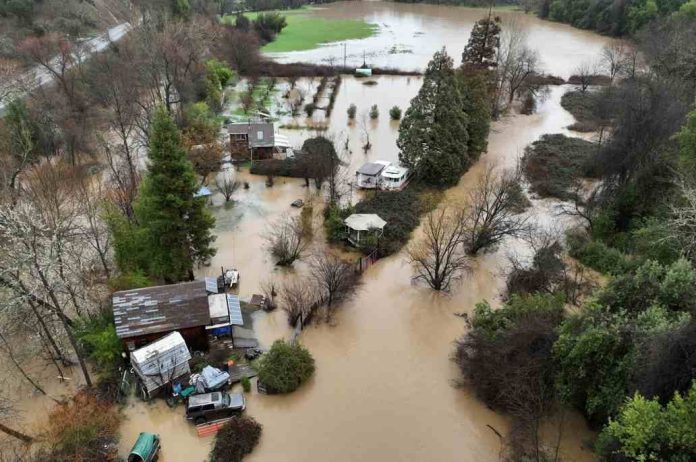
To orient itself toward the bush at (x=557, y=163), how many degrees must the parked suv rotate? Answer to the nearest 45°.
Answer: approximately 45° to its left

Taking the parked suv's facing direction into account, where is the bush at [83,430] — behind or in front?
behind

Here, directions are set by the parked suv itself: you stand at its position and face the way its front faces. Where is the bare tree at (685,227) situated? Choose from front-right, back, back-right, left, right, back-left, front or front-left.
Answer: front

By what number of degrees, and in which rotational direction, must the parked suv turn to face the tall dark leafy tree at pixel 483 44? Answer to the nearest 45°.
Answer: approximately 45° to its left

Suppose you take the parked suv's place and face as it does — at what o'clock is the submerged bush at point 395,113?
The submerged bush is roughly at 10 o'clock from the parked suv.

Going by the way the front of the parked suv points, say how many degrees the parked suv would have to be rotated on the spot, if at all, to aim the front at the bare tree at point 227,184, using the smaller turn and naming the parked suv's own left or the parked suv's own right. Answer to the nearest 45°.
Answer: approximately 90° to the parked suv's own left

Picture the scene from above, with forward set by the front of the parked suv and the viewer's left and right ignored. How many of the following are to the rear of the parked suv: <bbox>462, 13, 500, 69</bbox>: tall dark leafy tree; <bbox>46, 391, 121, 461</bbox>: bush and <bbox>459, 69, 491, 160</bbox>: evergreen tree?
1

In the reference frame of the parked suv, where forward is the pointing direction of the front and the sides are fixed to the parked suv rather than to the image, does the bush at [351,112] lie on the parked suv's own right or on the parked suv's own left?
on the parked suv's own left

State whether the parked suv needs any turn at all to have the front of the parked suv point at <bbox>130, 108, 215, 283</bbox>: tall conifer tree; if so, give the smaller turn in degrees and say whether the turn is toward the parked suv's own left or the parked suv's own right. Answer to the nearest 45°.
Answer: approximately 90° to the parked suv's own left

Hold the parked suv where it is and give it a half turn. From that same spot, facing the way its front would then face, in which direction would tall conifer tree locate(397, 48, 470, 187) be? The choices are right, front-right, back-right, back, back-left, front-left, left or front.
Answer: back-right

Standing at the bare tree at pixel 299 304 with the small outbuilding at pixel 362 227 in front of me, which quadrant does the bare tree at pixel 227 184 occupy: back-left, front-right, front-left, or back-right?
front-left

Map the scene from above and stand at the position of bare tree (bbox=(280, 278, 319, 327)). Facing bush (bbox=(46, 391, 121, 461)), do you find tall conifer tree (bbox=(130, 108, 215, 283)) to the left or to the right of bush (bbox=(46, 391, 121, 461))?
right

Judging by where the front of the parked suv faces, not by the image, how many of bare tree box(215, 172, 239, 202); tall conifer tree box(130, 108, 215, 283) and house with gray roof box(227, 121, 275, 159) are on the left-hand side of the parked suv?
3

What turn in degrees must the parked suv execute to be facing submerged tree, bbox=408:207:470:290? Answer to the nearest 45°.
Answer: approximately 45° to its left
